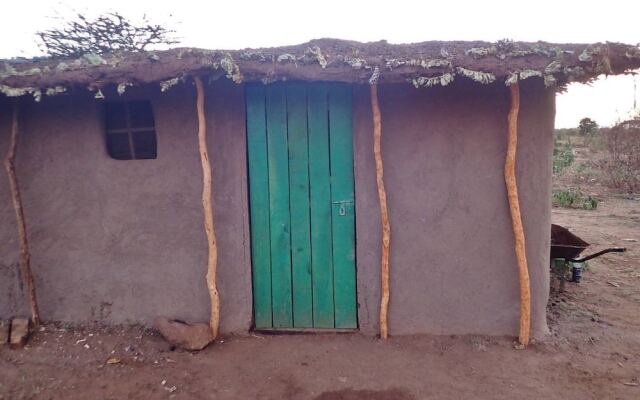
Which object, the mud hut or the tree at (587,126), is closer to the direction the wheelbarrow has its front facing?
the mud hut

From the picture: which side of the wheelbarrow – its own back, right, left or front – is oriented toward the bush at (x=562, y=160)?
right

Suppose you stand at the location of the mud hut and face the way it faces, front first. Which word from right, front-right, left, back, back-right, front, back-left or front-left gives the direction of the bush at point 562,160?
back-left

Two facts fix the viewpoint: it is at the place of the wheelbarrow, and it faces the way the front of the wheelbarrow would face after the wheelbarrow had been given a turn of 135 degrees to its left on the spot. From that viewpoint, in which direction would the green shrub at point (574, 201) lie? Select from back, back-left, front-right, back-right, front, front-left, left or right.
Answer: back-left

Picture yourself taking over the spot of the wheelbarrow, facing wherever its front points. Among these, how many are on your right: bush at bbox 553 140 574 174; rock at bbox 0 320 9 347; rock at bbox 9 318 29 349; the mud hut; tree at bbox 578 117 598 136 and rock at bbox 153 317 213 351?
2

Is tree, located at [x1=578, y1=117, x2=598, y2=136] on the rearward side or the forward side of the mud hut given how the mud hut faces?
on the rearward side

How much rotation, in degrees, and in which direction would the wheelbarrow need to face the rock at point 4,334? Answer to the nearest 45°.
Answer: approximately 45° to its left

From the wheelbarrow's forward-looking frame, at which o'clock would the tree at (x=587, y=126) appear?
The tree is roughly at 3 o'clock from the wheelbarrow.

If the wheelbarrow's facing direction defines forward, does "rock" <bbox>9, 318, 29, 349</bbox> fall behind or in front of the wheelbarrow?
in front

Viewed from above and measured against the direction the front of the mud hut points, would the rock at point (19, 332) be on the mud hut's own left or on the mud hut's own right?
on the mud hut's own right

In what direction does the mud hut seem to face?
toward the camera

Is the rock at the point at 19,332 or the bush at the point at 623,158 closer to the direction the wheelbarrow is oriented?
the rock

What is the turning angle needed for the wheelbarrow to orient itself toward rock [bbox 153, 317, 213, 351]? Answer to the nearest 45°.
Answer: approximately 45° to its left

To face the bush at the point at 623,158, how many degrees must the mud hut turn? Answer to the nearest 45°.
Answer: approximately 135° to its left

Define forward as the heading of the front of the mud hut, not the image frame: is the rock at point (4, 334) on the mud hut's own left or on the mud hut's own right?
on the mud hut's own right

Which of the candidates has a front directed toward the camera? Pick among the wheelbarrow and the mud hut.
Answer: the mud hut

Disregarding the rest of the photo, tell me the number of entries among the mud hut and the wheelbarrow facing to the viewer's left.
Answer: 1

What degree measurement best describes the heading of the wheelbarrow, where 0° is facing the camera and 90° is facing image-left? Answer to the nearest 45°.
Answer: approximately 90°

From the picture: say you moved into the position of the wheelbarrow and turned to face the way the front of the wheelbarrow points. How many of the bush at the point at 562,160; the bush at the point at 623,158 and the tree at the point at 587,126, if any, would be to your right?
3

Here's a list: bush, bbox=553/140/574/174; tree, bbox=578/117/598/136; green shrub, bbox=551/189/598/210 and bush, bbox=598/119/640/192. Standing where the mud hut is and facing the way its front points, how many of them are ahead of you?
0
